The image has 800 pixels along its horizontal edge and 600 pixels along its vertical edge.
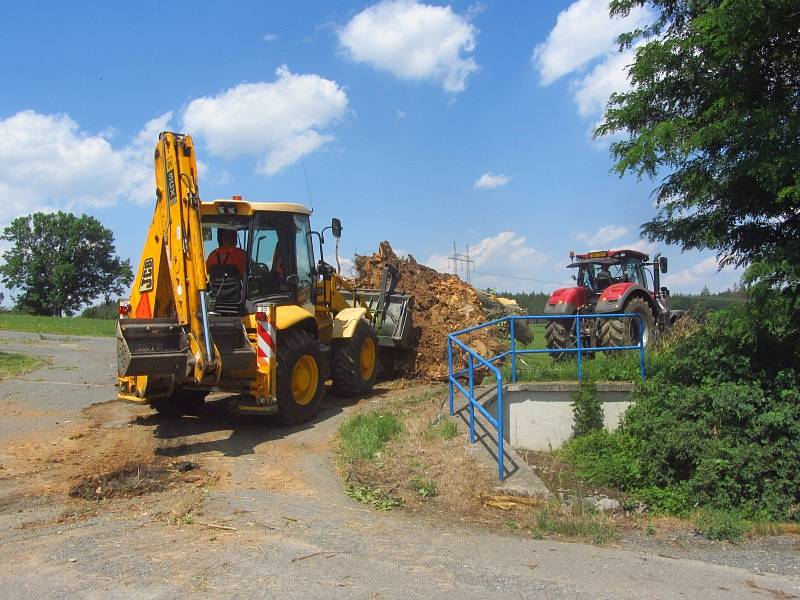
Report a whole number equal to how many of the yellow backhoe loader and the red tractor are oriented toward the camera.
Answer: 0

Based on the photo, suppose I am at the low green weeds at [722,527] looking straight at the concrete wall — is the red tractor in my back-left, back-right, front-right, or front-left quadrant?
front-right

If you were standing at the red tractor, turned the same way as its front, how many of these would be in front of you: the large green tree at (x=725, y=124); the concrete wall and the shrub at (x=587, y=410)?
0

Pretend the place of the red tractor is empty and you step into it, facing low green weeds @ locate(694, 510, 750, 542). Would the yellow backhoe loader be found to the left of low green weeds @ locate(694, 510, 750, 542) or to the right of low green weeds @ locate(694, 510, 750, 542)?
right

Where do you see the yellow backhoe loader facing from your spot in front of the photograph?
facing away from the viewer and to the right of the viewer

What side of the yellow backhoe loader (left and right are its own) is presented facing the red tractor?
front
